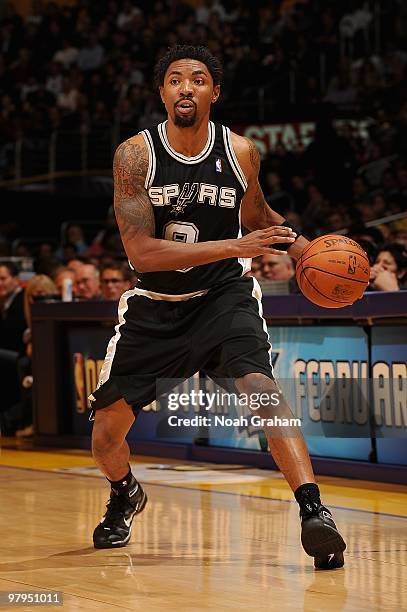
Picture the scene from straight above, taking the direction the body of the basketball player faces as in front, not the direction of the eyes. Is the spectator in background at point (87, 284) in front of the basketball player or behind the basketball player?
behind

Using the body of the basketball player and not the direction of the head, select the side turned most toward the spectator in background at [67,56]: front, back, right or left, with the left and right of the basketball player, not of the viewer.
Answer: back

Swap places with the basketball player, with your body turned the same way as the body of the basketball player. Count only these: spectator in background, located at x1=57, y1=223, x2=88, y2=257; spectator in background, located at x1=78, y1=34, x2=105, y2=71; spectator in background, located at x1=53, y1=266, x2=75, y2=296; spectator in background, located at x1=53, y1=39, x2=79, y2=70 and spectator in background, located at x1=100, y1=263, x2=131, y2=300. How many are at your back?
5

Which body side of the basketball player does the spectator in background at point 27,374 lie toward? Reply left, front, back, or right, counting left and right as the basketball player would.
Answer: back

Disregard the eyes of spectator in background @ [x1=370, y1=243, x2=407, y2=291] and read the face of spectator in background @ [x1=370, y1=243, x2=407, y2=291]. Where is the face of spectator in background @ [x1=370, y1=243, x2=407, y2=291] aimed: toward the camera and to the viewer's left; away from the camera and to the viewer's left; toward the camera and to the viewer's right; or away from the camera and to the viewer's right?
toward the camera and to the viewer's left

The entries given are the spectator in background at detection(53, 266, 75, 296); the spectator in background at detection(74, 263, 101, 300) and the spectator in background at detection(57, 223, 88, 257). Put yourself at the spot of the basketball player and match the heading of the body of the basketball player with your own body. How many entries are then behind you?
3

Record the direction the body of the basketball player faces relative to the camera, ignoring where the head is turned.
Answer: toward the camera

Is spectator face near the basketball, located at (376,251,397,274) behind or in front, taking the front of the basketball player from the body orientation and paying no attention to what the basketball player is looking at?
behind

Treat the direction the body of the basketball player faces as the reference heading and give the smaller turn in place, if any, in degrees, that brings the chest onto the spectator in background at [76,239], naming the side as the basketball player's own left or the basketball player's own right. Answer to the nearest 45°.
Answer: approximately 180°

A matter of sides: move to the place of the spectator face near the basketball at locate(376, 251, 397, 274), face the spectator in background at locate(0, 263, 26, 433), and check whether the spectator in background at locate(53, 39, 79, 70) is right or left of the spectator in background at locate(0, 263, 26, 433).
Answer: right

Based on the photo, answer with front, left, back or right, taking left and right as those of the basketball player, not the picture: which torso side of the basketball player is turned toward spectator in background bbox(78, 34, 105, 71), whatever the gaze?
back

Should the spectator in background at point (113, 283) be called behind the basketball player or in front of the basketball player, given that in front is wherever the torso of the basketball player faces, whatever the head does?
behind

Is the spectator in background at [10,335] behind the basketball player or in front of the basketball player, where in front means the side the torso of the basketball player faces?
behind
